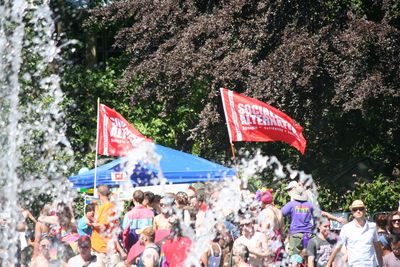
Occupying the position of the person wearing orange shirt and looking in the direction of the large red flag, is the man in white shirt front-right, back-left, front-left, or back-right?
front-right

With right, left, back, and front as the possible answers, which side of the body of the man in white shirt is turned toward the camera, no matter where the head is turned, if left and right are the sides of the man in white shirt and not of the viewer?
front

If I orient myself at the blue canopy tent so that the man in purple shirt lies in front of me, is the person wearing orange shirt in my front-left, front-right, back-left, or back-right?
front-right

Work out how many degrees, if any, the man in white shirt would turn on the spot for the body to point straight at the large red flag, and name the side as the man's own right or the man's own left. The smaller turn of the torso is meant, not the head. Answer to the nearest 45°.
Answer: approximately 135° to the man's own right

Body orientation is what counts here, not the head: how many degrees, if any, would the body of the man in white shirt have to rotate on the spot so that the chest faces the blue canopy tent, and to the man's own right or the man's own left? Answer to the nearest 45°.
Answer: approximately 135° to the man's own right

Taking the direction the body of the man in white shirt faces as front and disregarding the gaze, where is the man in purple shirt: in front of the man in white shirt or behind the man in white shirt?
behind

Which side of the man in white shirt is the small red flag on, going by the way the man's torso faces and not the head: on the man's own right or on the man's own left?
on the man's own right

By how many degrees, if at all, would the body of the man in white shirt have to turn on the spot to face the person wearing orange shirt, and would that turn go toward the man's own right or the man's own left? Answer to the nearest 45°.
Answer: approximately 90° to the man's own right

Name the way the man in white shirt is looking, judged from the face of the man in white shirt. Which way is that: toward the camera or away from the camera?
toward the camera
